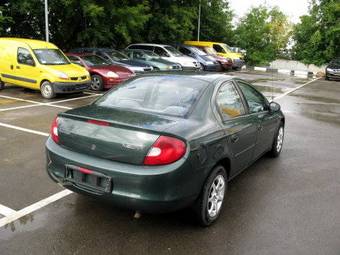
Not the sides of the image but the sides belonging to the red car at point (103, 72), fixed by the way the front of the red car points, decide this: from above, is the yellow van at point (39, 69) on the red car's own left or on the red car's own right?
on the red car's own right

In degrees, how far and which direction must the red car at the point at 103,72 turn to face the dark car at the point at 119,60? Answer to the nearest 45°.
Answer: approximately 135° to its left

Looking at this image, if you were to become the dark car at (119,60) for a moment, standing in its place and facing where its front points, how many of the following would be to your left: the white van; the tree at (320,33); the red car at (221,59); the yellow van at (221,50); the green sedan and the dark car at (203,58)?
5

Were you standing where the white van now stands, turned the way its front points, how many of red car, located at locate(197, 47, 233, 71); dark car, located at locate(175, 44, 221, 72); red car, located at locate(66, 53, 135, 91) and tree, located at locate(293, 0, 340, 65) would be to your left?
3

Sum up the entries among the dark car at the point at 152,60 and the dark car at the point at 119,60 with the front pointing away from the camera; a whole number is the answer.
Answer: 0

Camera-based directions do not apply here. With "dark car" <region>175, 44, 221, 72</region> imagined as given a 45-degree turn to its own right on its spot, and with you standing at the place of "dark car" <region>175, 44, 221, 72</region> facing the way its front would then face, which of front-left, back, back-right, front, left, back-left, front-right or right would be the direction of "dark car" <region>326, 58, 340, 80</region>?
left

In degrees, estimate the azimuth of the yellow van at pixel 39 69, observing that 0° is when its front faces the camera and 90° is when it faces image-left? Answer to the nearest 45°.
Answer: approximately 315°

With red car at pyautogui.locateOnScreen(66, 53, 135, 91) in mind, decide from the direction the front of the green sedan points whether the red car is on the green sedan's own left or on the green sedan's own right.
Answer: on the green sedan's own left

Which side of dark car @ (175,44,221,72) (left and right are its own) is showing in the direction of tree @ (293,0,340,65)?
left

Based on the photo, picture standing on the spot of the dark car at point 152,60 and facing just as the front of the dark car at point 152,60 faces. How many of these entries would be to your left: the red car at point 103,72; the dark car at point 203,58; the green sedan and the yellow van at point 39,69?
1

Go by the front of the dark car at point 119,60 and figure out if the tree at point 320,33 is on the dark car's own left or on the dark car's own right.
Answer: on the dark car's own left

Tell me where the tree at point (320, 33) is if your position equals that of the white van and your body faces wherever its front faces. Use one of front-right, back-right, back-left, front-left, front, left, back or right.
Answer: left

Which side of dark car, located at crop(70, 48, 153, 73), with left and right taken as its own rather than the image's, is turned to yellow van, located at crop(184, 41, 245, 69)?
left

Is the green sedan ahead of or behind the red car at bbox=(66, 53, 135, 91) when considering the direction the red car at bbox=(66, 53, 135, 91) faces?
ahead

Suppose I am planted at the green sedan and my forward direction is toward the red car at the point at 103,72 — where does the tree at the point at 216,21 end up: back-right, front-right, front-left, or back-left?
front-right

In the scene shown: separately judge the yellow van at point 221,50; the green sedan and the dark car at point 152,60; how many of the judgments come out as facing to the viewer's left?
0

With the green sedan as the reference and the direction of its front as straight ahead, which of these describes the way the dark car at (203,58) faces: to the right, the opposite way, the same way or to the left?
to the right

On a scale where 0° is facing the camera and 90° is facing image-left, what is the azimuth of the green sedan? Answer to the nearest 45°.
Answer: approximately 225°
